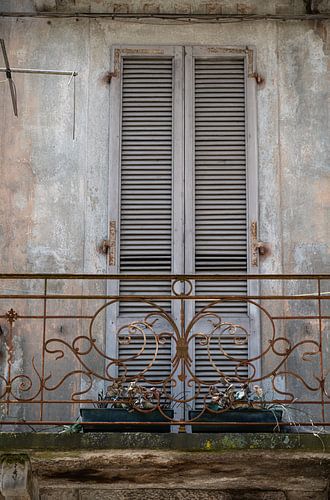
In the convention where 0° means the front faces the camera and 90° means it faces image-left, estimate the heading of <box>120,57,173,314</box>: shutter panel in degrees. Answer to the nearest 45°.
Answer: approximately 0°

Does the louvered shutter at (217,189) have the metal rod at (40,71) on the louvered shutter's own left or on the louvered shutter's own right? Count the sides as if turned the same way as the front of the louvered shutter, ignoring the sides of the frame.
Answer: on the louvered shutter's own right

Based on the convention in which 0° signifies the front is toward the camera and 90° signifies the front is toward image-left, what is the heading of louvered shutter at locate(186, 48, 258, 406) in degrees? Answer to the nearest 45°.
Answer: approximately 0°

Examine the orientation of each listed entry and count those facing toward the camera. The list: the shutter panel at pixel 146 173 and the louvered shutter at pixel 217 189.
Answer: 2

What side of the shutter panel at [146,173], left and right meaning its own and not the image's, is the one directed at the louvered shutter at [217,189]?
left
